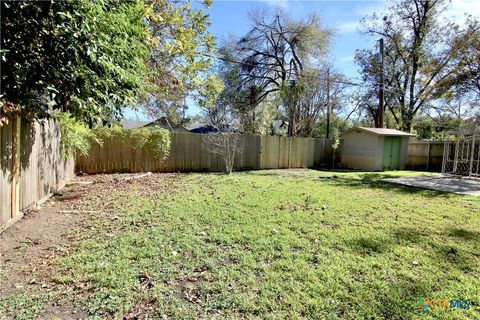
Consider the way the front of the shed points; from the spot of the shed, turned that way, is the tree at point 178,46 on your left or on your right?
on your right

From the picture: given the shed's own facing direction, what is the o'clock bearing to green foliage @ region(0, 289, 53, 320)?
The green foliage is roughly at 2 o'clock from the shed.

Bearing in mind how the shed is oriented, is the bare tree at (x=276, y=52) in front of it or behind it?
behind

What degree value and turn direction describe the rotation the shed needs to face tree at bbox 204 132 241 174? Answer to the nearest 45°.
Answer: approximately 90° to its right

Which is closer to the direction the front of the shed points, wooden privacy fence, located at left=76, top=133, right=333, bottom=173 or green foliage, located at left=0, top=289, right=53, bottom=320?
the green foliage

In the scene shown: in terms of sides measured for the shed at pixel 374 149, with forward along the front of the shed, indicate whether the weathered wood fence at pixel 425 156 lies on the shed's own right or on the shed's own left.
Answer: on the shed's own left

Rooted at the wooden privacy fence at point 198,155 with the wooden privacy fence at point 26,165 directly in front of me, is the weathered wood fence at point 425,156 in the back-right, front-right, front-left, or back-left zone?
back-left

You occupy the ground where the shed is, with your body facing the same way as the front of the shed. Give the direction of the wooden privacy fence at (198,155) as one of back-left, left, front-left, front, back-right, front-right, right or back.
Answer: right
